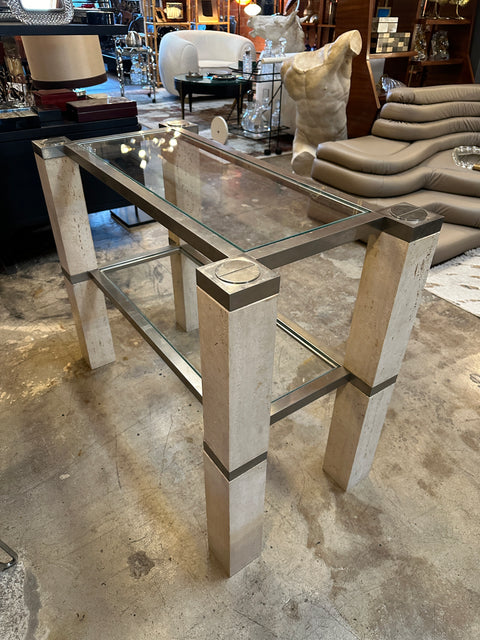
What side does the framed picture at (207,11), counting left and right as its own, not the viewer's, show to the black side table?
front

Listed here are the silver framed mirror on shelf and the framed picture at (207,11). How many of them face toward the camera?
2

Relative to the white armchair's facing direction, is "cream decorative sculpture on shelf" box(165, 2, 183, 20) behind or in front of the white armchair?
behind

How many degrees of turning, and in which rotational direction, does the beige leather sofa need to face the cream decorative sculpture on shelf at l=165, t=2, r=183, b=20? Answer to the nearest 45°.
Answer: approximately 90° to its right

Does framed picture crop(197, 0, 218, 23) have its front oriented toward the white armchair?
yes

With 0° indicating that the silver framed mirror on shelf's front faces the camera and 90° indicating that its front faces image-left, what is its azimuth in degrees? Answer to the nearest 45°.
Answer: approximately 0°

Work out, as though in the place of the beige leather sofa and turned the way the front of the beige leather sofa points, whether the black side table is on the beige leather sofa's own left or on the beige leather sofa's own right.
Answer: on the beige leather sofa's own right

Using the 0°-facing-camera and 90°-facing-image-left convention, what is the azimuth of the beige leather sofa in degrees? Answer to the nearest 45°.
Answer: approximately 45°

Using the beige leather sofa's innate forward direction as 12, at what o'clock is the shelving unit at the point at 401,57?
The shelving unit is roughly at 4 o'clock from the beige leather sofa.

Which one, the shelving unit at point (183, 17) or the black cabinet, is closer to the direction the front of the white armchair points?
the black cabinet

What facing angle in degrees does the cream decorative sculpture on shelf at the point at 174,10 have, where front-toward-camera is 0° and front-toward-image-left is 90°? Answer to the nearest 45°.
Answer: approximately 0°

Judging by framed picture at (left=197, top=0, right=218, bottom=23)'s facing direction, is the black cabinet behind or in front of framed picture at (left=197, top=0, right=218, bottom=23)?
in front

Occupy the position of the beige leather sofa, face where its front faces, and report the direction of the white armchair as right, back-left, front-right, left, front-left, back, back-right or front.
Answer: right
